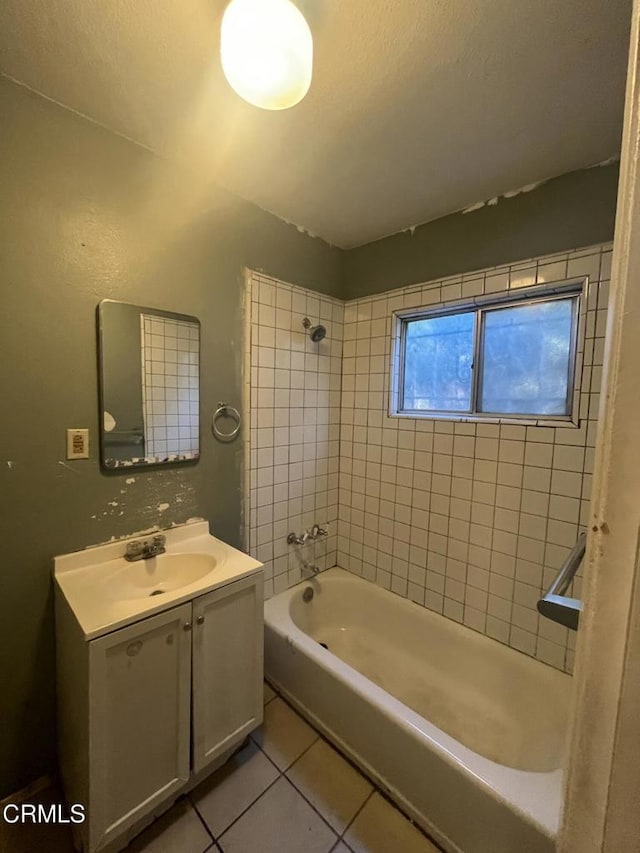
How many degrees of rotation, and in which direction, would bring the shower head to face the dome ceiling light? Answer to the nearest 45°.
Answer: approximately 45° to its right

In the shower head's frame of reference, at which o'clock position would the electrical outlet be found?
The electrical outlet is roughly at 3 o'clock from the shower head.

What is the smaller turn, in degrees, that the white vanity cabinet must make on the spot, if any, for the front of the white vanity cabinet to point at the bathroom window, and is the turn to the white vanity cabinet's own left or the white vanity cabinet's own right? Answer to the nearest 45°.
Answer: approximately 45° to the white vanity cabinet's own left

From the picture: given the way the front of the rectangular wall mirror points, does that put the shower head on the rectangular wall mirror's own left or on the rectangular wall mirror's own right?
on the rectangular wall mirror's own left

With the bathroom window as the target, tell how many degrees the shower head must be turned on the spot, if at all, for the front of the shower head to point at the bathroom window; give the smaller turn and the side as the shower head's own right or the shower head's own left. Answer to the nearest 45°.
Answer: approximately 45° to the shower head's own left
